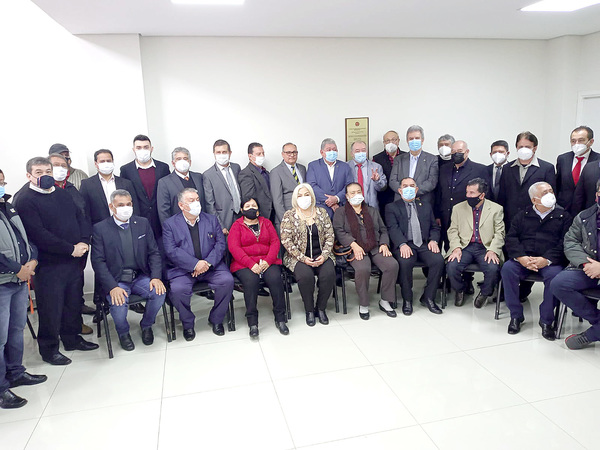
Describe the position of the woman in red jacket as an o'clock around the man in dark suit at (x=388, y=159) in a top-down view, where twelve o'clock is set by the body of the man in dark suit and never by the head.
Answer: The woman in red jacket is roughly at 1 o'clock from the man in dark suit.

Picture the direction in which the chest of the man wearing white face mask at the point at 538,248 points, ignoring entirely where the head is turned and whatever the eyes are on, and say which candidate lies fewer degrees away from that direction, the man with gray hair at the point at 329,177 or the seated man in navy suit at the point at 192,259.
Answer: the seated man in navy suit

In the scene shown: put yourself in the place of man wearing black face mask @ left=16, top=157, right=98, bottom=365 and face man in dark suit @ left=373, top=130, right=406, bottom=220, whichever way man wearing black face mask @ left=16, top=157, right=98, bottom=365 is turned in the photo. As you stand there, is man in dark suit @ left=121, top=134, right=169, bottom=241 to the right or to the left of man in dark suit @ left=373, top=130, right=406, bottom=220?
left

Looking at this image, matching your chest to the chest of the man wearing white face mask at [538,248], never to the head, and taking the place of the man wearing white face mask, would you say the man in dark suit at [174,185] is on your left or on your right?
on your right
